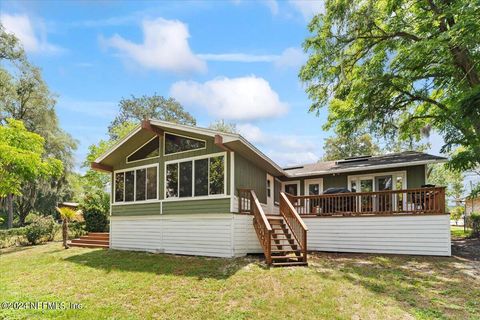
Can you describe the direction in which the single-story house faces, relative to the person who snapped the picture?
facing the viewer

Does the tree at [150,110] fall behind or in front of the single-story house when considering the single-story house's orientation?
behind

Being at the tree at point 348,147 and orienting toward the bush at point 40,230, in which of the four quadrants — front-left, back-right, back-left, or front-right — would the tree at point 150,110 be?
front-right

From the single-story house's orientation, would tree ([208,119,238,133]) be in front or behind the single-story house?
behind

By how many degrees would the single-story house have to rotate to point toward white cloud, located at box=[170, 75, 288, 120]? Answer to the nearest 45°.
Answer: approximately 180°

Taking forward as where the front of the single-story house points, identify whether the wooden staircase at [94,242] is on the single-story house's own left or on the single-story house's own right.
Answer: on the single-story house's own right

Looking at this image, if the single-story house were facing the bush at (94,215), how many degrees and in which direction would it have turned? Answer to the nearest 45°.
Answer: approximately 135° to its right

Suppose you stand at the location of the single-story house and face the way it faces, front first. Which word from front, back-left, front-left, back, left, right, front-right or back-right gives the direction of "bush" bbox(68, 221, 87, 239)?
back-right
